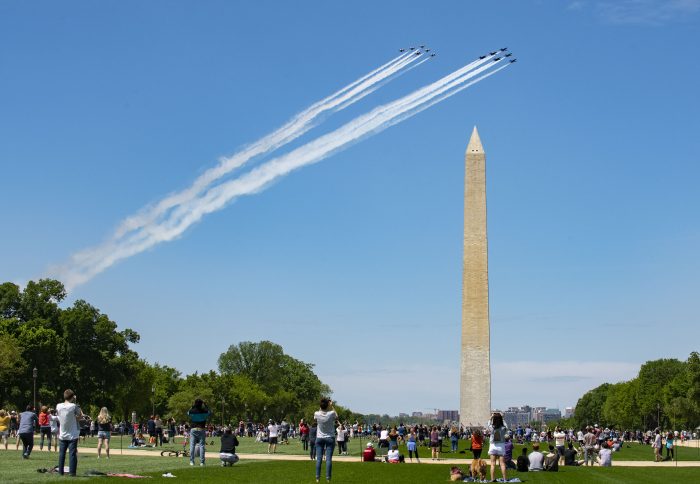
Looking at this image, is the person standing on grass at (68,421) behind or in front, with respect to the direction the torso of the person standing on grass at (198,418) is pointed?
behind

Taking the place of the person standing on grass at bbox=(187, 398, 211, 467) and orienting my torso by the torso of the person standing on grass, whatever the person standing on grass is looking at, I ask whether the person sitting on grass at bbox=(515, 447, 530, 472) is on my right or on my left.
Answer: on my right

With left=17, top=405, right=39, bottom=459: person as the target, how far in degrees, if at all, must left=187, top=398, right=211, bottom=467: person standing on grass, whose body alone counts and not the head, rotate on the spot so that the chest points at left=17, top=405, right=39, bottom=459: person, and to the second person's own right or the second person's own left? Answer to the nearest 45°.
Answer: approximately 45° to the second person's own left

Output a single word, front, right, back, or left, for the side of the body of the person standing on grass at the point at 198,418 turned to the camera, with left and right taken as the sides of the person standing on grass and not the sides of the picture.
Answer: back

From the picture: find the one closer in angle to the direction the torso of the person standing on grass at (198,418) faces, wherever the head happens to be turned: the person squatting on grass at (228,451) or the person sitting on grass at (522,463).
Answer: the person squatting on grass
